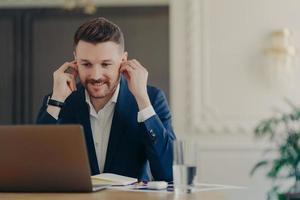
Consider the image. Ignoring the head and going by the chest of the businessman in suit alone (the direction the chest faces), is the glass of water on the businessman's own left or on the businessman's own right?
on the businessman's own left

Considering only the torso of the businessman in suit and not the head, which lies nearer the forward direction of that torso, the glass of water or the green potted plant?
the glass of water

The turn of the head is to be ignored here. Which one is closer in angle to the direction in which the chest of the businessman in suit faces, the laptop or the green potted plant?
the laptop

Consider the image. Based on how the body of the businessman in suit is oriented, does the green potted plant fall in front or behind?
behind

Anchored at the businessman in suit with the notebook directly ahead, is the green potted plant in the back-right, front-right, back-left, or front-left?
back-left

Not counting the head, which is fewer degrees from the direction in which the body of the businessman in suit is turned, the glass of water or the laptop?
the laptop

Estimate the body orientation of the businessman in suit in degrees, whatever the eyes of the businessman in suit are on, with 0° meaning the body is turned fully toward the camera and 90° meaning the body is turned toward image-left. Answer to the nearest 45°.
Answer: approximately 45°

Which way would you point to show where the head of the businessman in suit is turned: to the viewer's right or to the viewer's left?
to the viewer's left
